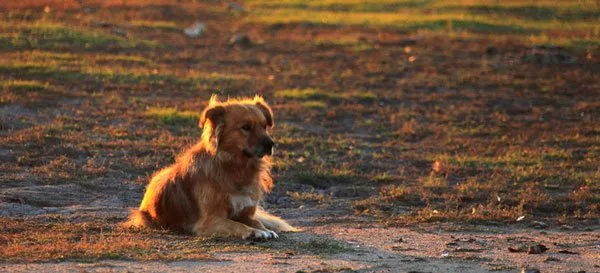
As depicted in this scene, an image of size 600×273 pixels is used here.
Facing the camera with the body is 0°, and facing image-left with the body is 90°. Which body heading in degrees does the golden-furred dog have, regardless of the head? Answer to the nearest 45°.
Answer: approximately 315°
